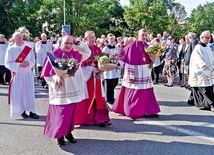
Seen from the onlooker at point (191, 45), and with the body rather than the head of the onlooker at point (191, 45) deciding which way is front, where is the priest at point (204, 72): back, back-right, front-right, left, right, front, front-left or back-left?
front-left

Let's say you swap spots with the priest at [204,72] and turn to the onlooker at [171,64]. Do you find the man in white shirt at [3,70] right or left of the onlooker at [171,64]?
left

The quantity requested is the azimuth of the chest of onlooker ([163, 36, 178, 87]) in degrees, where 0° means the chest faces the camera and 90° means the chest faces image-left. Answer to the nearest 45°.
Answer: approximately 45°

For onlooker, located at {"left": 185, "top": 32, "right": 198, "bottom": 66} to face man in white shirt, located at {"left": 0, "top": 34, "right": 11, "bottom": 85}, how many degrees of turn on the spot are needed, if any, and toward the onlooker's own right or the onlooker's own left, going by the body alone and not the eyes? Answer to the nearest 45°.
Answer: approximately 45° to the onlooker's own right

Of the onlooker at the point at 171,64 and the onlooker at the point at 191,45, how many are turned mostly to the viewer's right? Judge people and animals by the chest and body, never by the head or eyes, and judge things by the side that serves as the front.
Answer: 0

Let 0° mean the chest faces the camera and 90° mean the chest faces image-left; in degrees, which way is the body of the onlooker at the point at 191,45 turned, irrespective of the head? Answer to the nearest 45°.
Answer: approximately 45°
